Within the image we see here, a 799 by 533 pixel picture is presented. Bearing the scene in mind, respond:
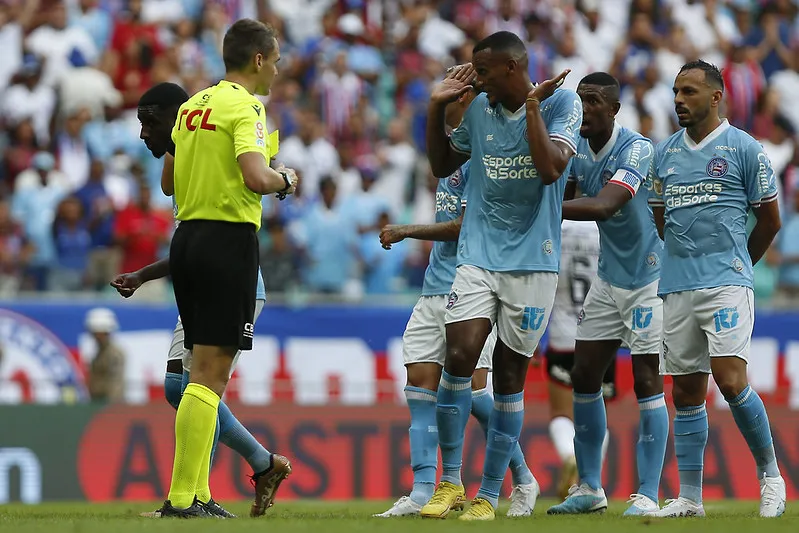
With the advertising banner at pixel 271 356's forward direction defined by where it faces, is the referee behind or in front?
in front

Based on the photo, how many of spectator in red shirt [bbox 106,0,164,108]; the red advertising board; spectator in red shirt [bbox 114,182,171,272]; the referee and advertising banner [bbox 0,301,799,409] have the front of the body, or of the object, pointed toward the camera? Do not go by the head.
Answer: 4

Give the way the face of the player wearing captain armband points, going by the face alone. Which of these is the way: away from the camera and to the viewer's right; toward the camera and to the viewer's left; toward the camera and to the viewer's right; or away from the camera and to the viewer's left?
toward the camera and to the viewer's left

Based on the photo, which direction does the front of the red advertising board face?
toward the camera

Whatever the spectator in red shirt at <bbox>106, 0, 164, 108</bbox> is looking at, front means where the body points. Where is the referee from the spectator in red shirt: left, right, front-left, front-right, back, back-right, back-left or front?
front

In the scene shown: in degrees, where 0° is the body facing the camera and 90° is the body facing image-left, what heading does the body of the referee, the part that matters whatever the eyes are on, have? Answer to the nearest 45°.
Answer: approximately 225°

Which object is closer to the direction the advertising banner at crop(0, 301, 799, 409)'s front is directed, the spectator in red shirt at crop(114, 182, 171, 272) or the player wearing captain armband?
the player wearing captain armband

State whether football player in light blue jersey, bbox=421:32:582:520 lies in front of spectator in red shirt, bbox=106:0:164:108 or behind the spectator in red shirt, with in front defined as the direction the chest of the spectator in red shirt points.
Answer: in front

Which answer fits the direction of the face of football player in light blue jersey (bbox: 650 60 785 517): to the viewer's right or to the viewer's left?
to the viewer's left

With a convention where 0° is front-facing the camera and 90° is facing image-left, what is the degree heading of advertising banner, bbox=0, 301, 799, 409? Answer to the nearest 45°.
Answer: approximately 0°

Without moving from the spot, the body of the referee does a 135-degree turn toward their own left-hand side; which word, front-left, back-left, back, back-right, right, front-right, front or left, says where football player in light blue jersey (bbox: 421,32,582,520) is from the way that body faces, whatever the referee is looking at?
back

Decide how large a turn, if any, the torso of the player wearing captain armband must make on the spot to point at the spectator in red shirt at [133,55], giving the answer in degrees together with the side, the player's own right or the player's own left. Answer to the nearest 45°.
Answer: approximately 90° to the player's own right
